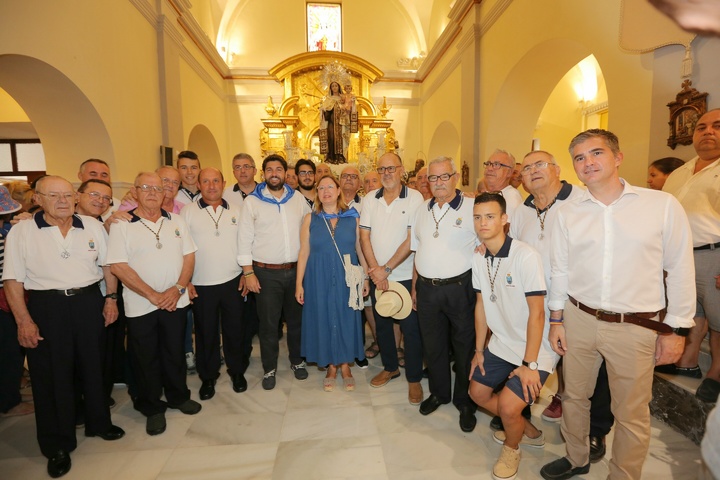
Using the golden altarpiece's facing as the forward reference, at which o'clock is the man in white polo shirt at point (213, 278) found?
The man in white polo shirt is roughly at 12 o'clock from the golden altarpiece.

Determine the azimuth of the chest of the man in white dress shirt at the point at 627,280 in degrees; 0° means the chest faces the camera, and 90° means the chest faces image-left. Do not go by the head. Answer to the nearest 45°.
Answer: approximately 45°

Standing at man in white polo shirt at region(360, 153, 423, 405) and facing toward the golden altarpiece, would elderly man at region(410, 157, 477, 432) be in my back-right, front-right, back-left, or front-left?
back-right

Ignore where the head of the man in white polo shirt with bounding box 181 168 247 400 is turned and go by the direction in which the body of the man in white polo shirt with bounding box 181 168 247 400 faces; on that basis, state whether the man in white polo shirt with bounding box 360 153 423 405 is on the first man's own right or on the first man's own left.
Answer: on the first man's own left

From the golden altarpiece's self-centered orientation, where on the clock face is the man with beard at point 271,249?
The man with beard is roughly at 12 o'clock from the golden altarpiece.

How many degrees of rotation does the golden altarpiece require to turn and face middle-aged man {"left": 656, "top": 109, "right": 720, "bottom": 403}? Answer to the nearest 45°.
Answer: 0° — it already faces them

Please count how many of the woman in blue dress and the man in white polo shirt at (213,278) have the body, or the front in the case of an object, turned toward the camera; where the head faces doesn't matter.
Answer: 2

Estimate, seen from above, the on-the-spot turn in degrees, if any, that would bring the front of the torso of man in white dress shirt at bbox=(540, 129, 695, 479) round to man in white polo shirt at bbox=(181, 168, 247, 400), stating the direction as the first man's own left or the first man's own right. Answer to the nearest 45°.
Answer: approximately 45° to the first man's own right

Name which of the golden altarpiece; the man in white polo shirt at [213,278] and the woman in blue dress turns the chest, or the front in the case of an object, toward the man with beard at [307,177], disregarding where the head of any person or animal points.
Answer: the golden altarpiece

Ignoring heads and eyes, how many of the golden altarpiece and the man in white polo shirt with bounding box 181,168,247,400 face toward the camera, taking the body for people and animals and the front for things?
2

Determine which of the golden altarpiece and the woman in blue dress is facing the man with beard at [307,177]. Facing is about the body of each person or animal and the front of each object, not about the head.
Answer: the golden altarpiece
